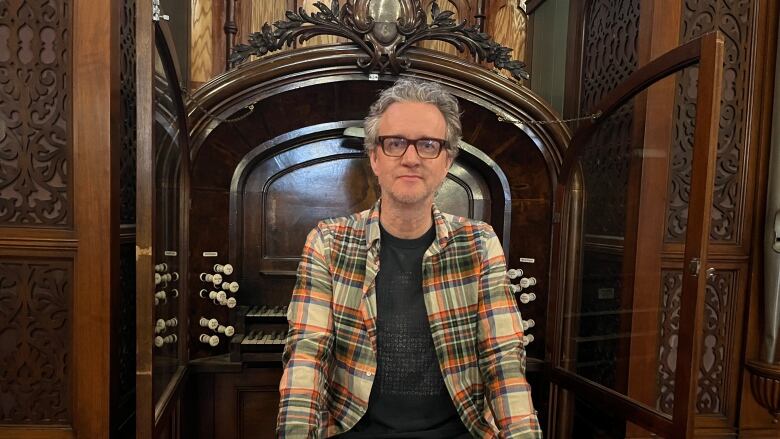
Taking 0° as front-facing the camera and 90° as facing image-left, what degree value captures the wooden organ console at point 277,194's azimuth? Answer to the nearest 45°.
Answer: approximately 0°

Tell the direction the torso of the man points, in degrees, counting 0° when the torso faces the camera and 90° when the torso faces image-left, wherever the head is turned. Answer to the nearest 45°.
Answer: approximately 0°
